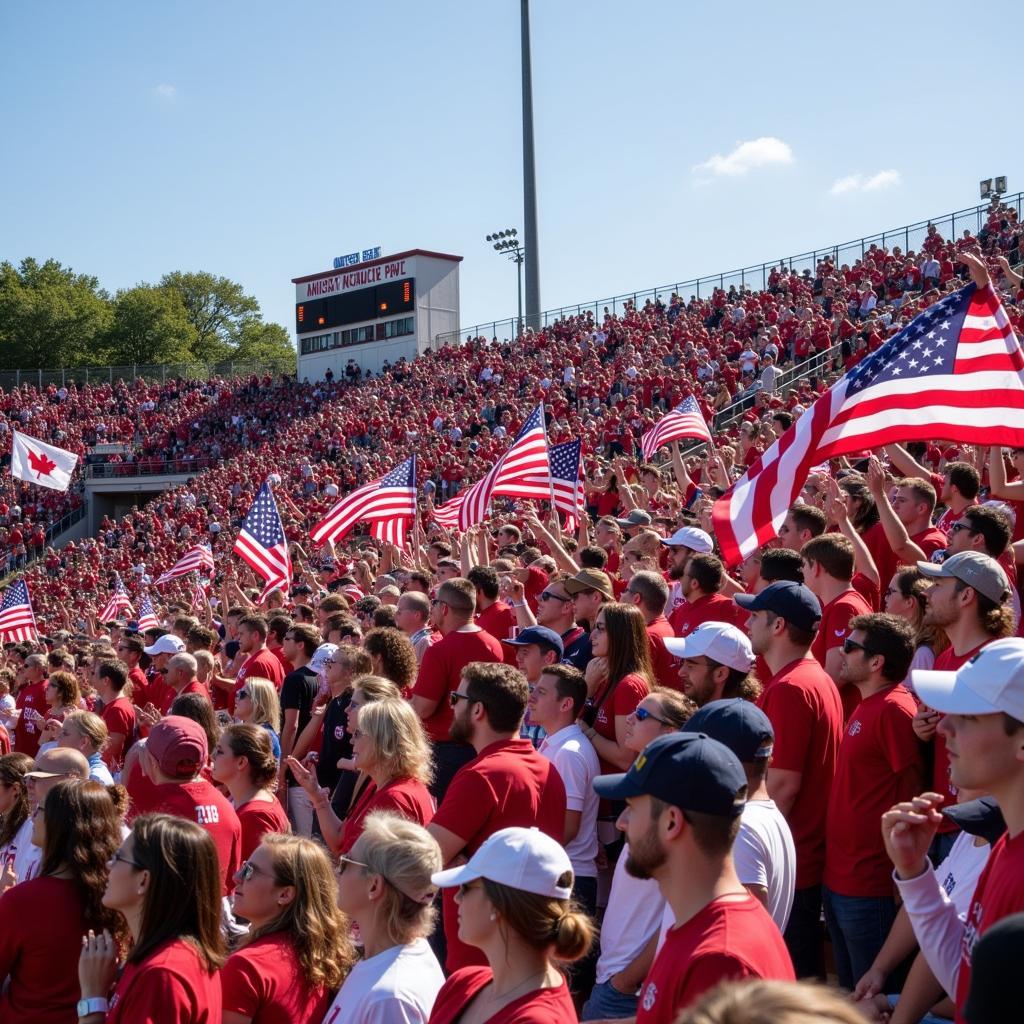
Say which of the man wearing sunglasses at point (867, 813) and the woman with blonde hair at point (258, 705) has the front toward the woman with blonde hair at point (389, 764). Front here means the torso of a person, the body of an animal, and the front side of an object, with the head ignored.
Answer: the man wearing sunglasses

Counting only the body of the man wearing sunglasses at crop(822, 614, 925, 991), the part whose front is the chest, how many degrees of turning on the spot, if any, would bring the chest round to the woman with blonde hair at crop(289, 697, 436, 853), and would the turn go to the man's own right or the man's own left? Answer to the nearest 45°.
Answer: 0° — they already face them

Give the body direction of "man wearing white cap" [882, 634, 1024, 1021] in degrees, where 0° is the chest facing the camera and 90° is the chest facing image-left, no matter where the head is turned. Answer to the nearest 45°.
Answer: approximately 90°

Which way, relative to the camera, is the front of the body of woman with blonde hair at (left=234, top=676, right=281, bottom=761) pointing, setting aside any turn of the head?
to the viewer's left

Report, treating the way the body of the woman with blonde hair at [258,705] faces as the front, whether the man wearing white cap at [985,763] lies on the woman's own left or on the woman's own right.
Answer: on the woman's own left

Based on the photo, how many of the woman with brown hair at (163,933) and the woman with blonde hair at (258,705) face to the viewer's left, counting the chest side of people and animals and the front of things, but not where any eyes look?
2
